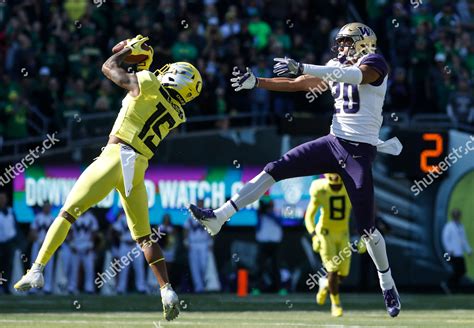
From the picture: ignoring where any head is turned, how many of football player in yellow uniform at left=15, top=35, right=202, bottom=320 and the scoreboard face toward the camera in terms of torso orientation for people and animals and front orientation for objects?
1

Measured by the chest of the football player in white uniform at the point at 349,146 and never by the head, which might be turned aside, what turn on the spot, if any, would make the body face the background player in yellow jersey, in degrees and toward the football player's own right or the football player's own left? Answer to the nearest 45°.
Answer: approximately 135° to the football player's own right

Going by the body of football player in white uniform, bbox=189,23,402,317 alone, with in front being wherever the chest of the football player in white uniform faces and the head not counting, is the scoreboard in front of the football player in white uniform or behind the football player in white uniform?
behind

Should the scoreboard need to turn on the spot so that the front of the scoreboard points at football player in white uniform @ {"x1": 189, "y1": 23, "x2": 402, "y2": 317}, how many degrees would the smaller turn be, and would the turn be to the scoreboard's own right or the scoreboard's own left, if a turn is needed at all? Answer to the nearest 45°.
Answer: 0° — it already faces them
